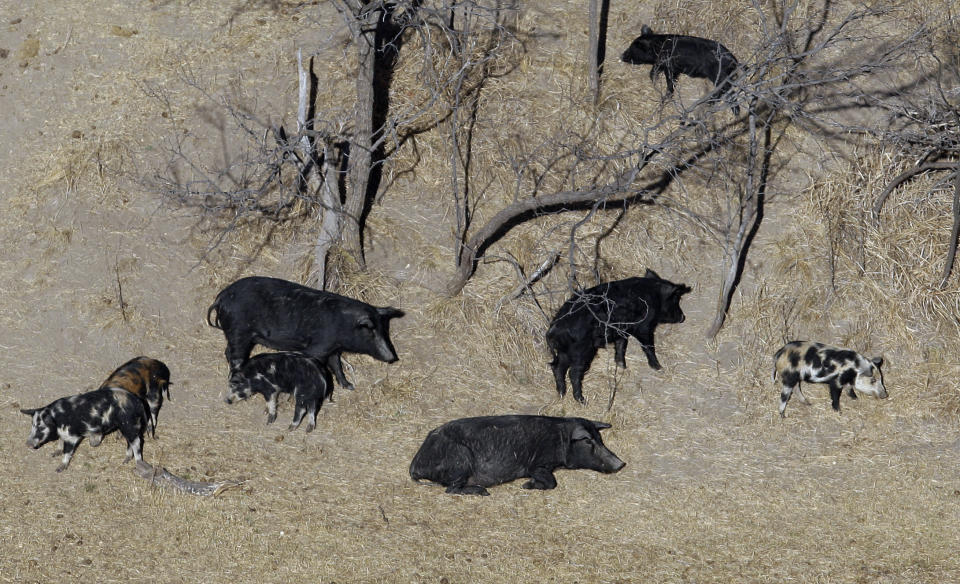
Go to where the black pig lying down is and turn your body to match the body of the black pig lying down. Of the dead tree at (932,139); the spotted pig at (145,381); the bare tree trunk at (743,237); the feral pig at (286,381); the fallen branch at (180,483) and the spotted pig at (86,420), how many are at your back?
4

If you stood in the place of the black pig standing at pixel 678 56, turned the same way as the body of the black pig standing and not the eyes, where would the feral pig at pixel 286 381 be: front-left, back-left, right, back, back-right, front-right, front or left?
front-left

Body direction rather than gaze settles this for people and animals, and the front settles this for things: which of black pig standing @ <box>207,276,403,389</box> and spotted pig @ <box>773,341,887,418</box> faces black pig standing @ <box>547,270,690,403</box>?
black pig standing @ <box>207,276,403,389</box>

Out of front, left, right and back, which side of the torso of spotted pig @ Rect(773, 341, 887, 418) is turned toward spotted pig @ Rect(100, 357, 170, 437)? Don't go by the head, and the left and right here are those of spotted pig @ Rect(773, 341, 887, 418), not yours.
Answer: back

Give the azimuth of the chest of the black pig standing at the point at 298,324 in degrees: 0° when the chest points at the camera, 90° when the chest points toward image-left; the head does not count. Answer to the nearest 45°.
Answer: approximately 270°

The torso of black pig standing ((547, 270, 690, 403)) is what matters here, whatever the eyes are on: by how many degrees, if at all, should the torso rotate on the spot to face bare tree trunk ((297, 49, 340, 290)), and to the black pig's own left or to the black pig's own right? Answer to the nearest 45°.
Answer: approximately 135° to the black pig's own left

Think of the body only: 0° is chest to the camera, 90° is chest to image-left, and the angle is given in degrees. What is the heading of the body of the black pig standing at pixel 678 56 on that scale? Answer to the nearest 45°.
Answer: approximately 90°

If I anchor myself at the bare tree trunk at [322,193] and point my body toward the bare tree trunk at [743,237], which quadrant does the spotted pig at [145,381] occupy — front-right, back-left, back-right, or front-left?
back-right

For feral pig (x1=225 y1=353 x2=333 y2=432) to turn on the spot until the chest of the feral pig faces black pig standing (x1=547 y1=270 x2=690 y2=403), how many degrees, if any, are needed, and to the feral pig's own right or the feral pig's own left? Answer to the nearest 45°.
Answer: approximately 180°

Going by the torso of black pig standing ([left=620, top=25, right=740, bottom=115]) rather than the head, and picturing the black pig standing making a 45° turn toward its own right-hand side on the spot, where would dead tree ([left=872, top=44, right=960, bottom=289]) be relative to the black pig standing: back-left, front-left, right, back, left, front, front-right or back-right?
back-right

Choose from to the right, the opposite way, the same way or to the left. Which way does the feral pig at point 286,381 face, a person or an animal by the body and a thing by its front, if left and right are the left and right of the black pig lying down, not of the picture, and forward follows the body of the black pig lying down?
the opposite way

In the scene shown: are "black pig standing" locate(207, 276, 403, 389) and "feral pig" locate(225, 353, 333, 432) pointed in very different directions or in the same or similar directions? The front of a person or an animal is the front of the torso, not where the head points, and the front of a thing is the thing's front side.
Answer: very different directions

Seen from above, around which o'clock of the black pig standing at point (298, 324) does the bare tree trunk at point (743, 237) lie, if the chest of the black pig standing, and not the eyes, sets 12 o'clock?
The bare tree trunk is roughly at 12 o'clock from the black pig standing.

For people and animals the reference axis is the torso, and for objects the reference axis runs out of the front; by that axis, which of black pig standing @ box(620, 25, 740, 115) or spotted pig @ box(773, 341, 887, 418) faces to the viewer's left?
the black pig standing

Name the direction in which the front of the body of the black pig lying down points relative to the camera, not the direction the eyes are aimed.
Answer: to the viewer's right

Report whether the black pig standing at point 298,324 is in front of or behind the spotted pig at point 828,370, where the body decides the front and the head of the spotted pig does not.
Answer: behind

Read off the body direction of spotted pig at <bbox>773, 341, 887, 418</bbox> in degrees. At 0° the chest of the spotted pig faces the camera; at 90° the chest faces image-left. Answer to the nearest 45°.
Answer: approximately 270°

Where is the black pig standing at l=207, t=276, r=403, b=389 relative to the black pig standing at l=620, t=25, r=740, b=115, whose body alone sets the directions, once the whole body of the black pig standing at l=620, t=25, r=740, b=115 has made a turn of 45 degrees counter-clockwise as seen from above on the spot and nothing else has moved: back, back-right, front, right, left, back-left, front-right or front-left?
front
